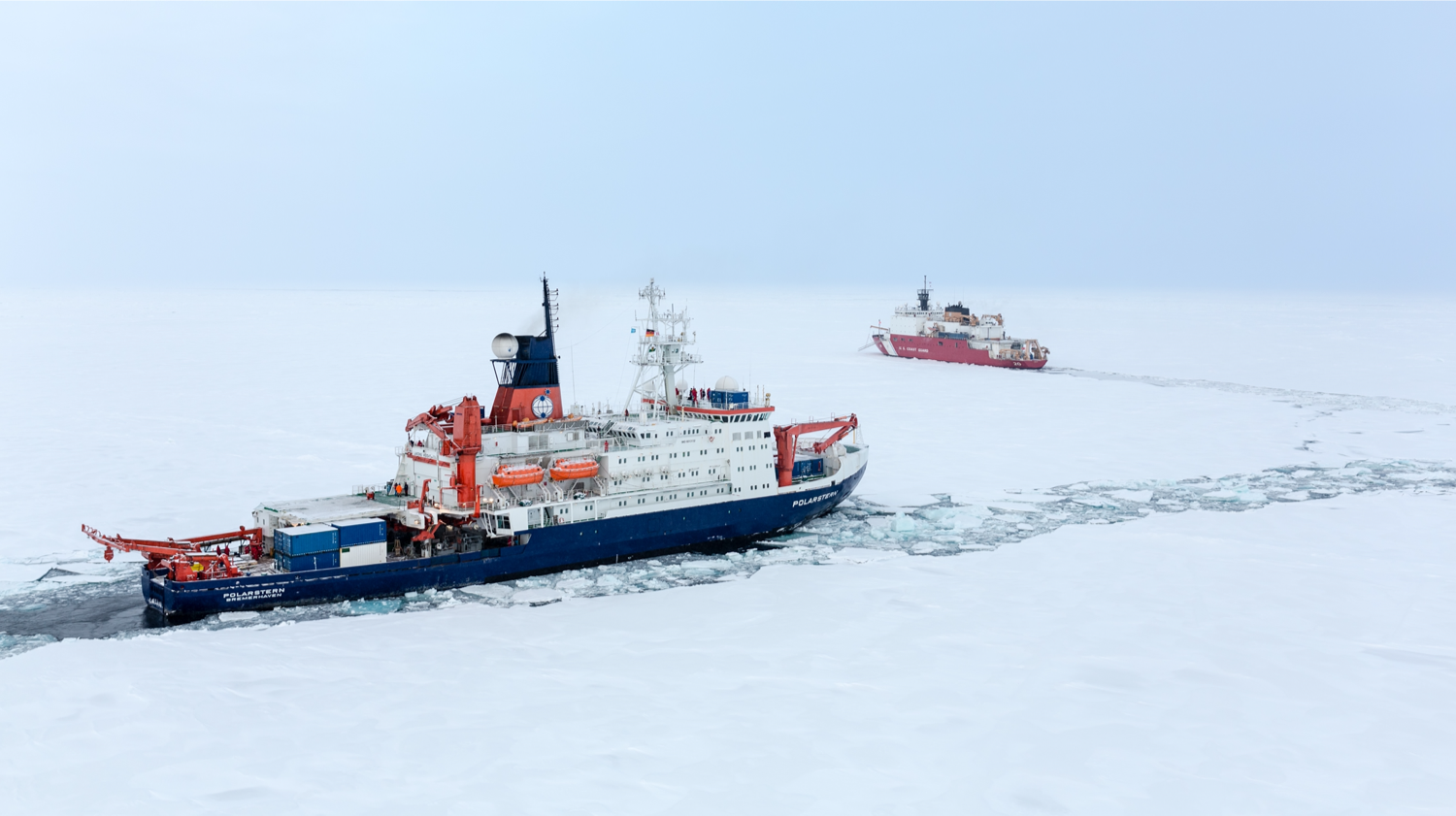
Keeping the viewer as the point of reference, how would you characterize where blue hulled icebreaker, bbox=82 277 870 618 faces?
facing away from the viewer and to the right of the viewer
